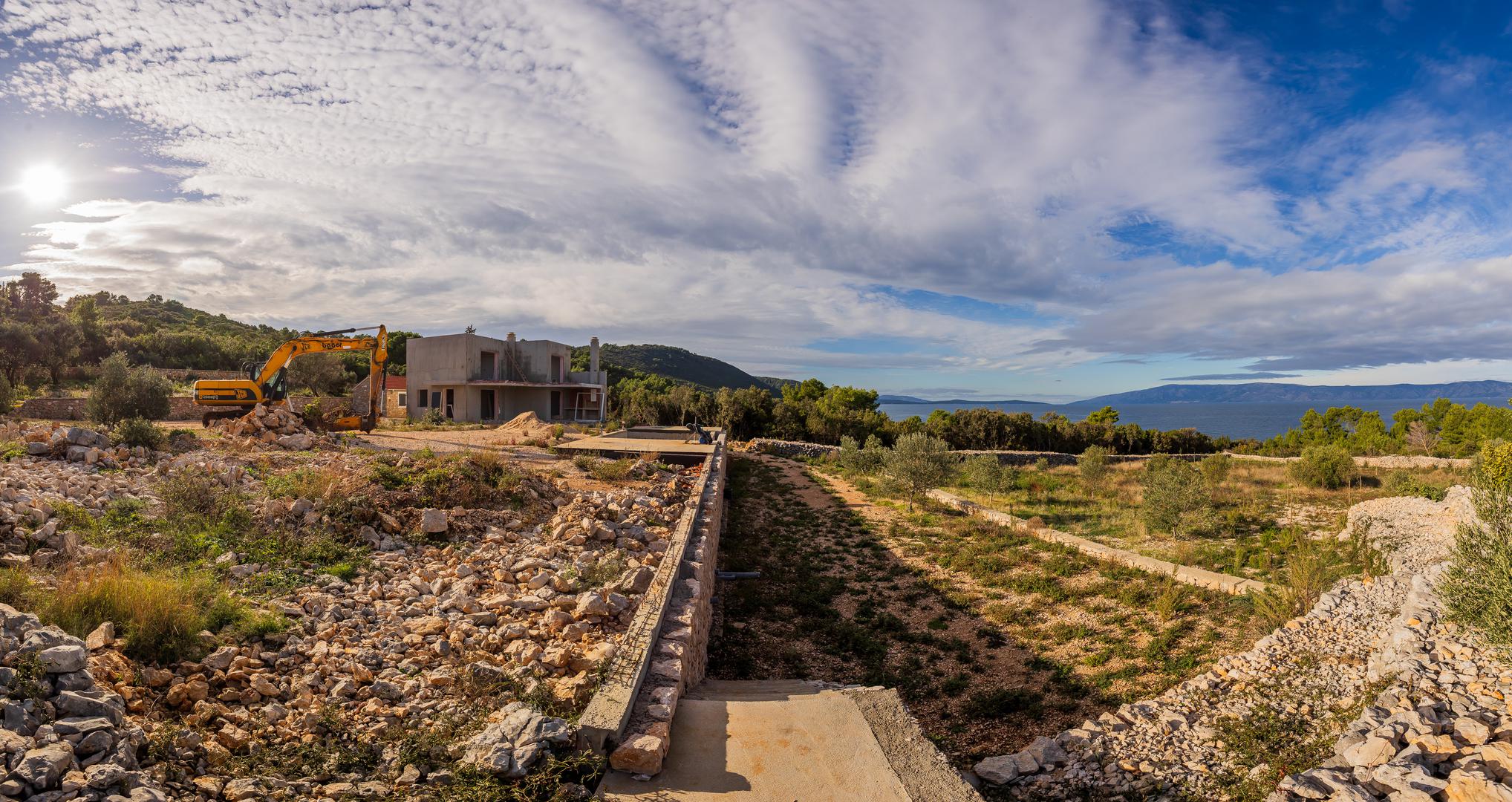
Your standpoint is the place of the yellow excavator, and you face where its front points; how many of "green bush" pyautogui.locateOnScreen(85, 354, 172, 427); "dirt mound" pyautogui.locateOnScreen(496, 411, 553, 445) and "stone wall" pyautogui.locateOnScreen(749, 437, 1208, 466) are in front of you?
2

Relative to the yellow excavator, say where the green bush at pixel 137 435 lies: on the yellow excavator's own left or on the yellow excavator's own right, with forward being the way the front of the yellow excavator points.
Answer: on the yellow excavator's own right

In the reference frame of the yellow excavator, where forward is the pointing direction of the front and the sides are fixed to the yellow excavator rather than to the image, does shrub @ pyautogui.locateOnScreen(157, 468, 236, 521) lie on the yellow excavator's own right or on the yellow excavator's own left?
on the yellow excavator's own right

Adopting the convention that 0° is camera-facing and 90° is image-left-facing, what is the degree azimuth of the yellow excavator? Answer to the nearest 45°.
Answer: approximately 270°

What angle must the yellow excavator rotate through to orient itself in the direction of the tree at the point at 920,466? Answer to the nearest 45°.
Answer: approximately 45° to its right

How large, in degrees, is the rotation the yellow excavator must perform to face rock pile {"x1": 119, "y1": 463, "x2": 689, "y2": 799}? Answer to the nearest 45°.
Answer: approximately 90° to its right

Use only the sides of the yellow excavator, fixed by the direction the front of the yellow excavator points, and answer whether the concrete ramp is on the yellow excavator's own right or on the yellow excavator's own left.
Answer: on the yellow excavator's own right

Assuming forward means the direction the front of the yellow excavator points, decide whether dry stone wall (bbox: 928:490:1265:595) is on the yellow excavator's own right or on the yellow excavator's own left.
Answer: on the yellow excavator's own right

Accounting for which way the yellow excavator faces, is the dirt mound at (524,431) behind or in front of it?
in front

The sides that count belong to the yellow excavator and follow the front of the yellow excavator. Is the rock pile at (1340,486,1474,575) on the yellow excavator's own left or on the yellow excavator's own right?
on the yellow excavator's own right

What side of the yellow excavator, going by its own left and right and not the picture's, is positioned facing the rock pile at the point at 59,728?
right
